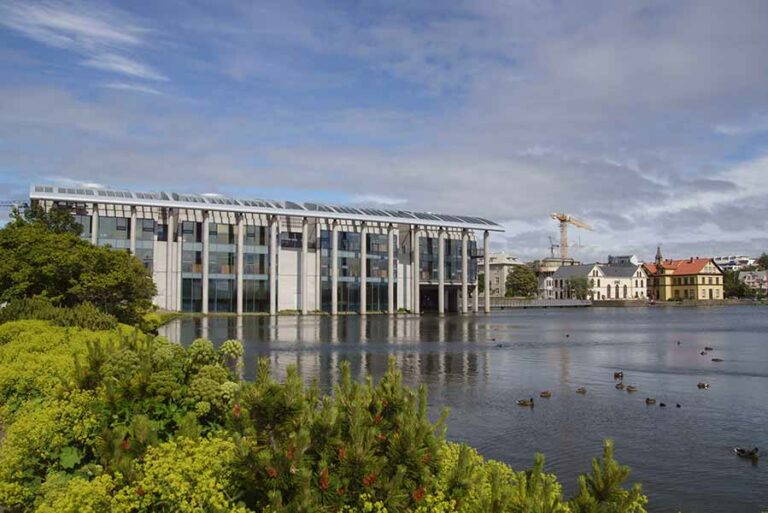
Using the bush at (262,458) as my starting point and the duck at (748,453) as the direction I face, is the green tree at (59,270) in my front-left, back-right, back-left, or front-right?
front-left

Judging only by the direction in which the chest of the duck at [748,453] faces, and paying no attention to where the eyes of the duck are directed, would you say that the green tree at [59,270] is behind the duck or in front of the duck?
in front

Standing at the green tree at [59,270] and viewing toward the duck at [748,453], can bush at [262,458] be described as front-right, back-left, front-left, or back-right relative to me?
front-right

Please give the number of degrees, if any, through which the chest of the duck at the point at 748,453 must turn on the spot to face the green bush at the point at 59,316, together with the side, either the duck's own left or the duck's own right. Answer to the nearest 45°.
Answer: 0° — it already faces it
